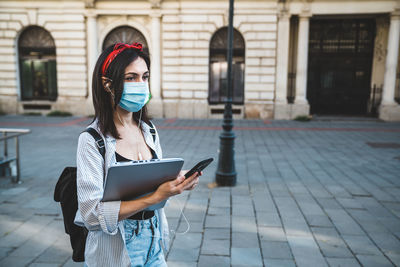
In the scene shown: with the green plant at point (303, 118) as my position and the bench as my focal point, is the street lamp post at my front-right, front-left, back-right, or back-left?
front-left

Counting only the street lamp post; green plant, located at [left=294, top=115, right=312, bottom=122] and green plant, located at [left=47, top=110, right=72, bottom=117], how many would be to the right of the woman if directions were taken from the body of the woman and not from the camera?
0

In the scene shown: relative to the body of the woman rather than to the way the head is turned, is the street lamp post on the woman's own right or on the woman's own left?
on the woman's own left

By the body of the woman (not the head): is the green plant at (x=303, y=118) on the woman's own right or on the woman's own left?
on the woman's own left

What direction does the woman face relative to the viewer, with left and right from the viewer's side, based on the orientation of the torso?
facing the viewer and to the right of the viewer

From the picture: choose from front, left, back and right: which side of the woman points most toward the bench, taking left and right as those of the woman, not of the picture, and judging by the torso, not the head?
back

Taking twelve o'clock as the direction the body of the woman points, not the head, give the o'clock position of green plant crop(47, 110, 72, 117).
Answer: The green plant is roughly at 7 o'clock from the woman.

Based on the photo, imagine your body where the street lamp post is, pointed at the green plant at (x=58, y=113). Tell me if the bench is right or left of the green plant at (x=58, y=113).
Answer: left
